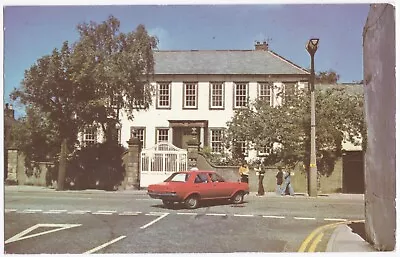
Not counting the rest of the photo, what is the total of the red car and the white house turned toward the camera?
1

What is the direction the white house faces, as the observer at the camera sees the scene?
facing the viewer

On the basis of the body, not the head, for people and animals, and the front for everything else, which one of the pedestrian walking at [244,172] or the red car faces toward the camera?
the pedestrian walking

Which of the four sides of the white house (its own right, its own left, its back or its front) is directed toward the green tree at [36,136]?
right

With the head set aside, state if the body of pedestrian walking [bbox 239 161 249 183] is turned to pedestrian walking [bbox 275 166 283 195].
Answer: no

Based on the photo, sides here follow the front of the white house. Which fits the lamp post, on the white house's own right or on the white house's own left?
on the white house's own left

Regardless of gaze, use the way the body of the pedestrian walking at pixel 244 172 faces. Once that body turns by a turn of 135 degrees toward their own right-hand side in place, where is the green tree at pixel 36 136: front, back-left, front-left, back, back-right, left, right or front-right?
front-left

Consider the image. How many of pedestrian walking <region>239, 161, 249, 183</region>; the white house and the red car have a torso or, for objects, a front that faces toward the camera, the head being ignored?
2

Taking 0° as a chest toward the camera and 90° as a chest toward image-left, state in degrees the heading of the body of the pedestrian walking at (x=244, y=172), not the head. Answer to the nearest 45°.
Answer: approximately 0°

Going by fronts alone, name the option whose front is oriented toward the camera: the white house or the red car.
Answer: the white house

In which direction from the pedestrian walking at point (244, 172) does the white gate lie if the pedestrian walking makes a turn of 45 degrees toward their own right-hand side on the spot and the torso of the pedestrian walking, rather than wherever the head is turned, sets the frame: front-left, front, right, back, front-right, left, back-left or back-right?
front-right

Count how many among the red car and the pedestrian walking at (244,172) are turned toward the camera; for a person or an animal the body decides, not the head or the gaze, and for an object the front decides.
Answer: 1
